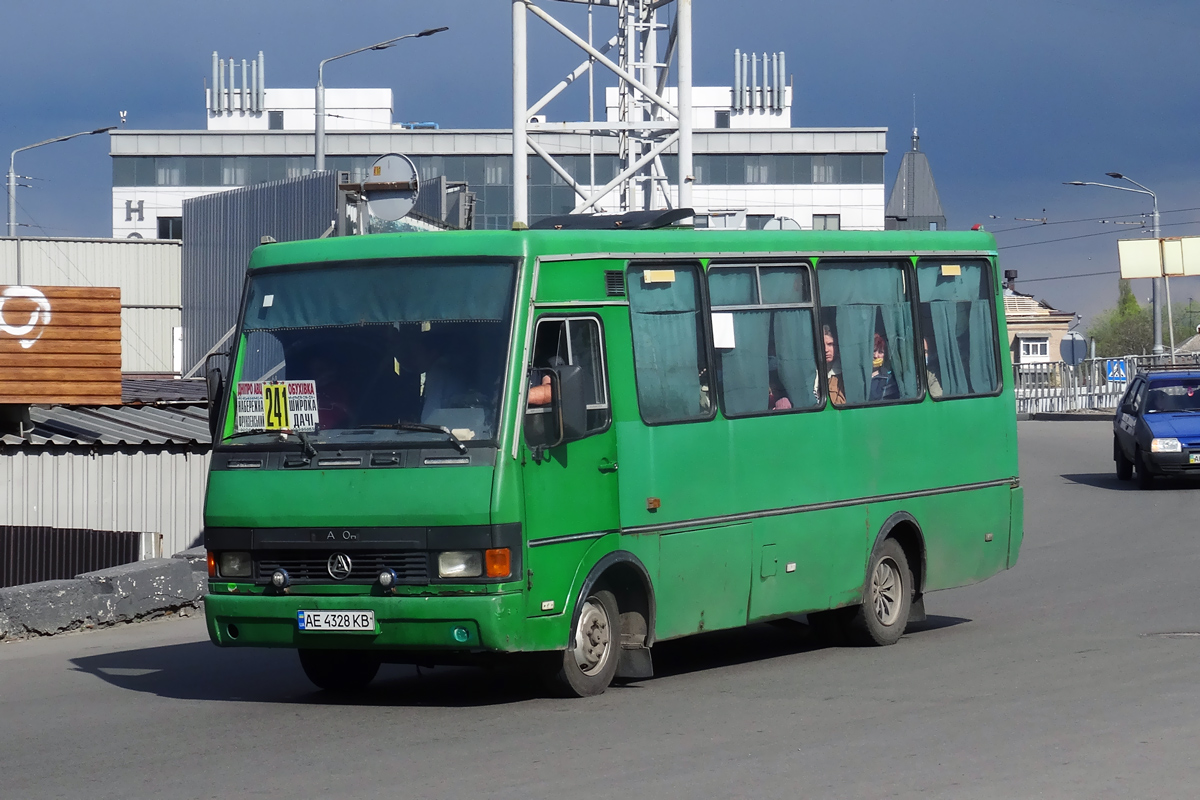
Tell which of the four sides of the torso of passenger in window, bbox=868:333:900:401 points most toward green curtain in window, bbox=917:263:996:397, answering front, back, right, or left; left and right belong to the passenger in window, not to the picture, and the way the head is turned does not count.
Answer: back

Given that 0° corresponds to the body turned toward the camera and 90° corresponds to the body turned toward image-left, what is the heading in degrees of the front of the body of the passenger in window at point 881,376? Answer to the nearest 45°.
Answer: approximately 45°

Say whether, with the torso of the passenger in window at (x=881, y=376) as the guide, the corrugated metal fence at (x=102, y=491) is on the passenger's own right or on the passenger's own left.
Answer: on the passenger's own right

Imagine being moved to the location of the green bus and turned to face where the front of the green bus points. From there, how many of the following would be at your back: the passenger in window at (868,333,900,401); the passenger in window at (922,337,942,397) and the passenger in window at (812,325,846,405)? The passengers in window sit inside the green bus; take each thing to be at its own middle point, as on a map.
3

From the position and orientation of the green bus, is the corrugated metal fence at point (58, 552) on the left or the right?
on its right

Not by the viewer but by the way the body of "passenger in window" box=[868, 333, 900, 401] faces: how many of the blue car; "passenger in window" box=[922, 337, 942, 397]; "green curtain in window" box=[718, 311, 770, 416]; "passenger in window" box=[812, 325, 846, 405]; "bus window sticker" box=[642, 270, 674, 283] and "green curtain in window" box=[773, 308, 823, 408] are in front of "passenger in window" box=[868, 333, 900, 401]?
4

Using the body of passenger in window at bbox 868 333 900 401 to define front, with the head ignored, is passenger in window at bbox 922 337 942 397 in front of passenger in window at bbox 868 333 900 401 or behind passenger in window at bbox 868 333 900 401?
behind

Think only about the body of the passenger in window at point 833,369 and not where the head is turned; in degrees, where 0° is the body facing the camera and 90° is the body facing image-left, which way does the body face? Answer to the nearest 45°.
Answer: approximately 45°

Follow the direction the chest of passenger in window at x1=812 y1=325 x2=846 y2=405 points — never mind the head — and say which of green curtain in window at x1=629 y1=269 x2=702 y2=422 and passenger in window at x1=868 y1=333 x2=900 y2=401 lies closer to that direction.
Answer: the green curtain in window
